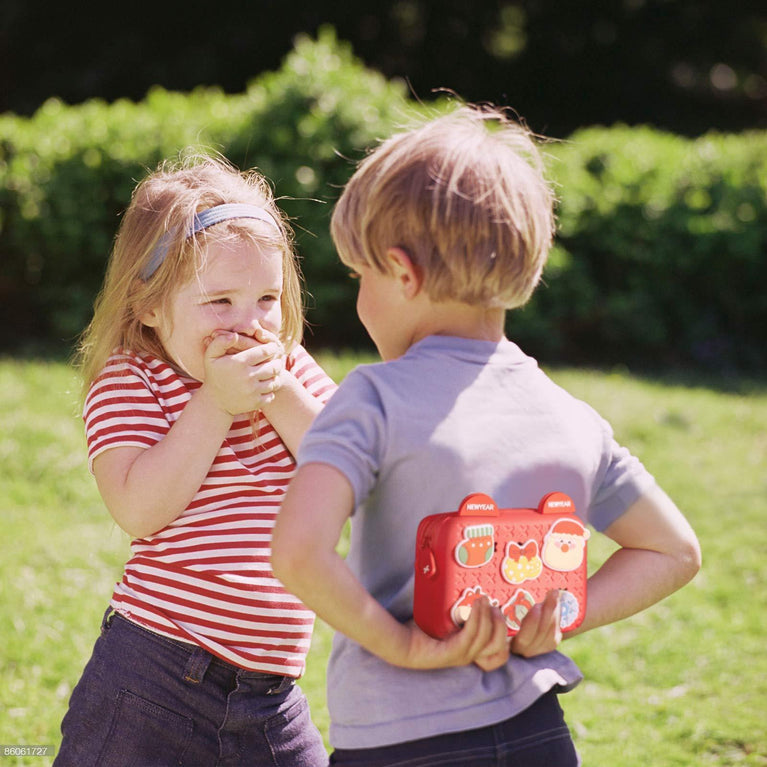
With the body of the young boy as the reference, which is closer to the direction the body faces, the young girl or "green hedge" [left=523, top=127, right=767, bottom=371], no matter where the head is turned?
the young girl

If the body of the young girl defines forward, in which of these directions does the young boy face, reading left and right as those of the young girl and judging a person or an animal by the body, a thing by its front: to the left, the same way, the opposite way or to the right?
the opposite way

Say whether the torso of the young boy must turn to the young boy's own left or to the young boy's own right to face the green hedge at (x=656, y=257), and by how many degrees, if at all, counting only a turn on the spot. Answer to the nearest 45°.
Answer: approximately 45° to the young boy's own right

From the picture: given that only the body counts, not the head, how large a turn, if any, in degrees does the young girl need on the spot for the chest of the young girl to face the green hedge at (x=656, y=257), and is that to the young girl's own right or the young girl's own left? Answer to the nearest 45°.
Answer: approximately 90° to the young girl's own left

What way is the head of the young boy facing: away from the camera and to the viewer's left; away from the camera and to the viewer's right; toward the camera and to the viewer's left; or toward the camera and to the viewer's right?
away from the camera and to the viewer's left

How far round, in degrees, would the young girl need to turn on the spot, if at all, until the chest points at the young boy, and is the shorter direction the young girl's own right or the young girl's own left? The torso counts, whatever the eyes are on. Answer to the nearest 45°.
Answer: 0° — they already face them

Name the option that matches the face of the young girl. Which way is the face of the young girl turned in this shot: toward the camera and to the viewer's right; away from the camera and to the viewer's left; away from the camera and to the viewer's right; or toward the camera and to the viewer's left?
toward the camera and to the viewer's right

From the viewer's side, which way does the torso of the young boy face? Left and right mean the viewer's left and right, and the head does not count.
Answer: facing away from the viewer and to the left of the viewer

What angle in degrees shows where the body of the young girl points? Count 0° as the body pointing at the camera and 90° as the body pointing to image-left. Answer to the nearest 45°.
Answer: approximately 315°
